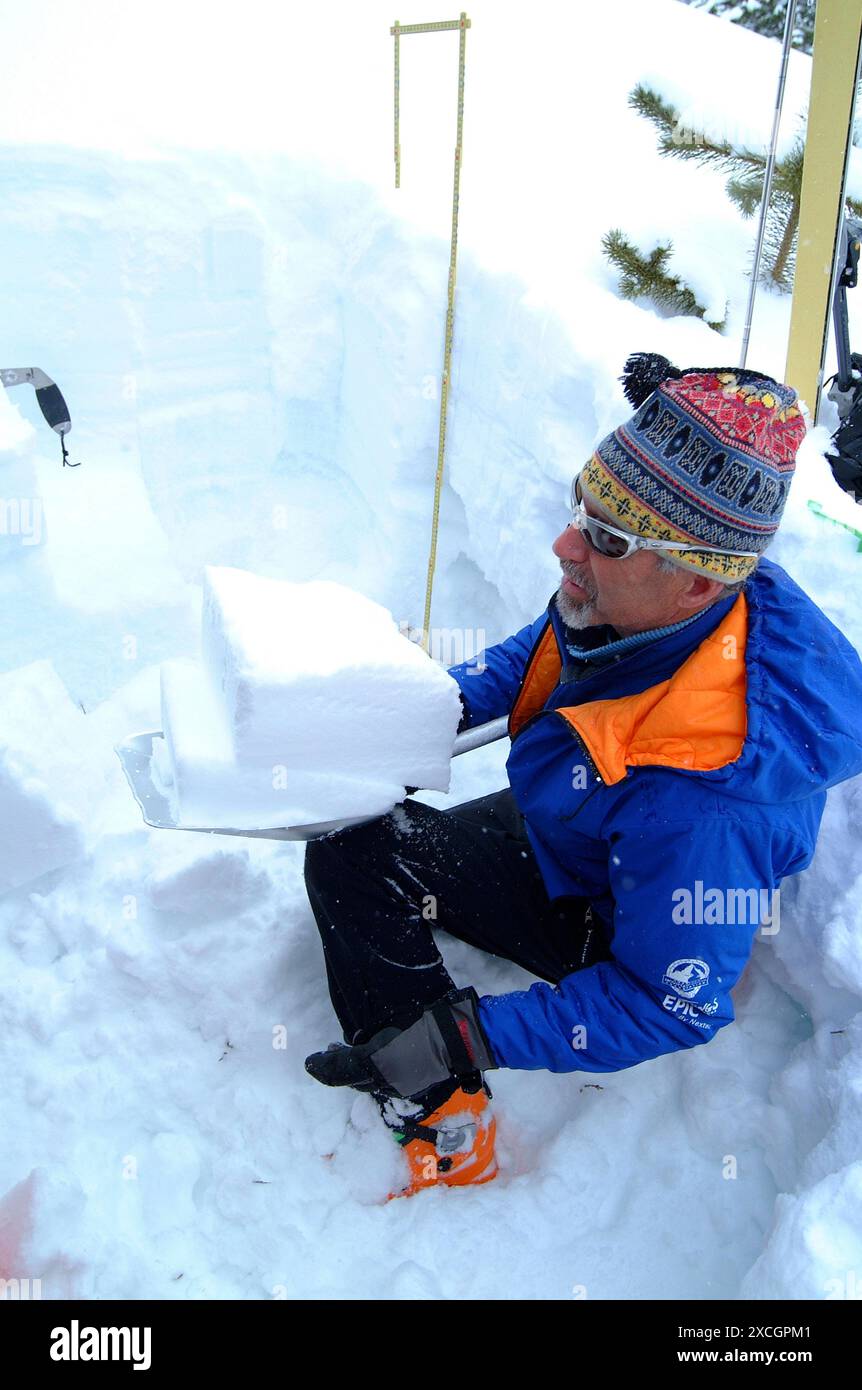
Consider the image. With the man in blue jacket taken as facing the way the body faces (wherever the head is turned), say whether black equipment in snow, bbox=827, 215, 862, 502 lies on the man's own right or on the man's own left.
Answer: on the man's own right

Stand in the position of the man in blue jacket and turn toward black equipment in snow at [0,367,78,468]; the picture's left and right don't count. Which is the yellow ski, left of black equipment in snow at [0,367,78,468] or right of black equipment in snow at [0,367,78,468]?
right

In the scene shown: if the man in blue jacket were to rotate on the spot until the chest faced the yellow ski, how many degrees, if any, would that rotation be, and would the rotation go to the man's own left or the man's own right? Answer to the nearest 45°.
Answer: approximately 90° to the man's own right

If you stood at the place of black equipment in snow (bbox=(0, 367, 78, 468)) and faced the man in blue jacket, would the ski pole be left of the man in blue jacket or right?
left

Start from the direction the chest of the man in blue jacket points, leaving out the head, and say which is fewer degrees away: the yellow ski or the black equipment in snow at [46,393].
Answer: the black equipment in snow

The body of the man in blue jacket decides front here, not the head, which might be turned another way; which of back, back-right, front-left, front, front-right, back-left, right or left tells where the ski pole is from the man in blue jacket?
right

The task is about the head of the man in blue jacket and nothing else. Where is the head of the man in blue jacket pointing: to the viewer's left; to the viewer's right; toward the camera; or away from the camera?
to the viewer's left

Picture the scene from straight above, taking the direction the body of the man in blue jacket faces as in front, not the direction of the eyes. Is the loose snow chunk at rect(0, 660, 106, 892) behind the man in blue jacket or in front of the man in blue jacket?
in front

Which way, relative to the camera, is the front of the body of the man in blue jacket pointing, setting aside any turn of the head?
to the viewer's left
